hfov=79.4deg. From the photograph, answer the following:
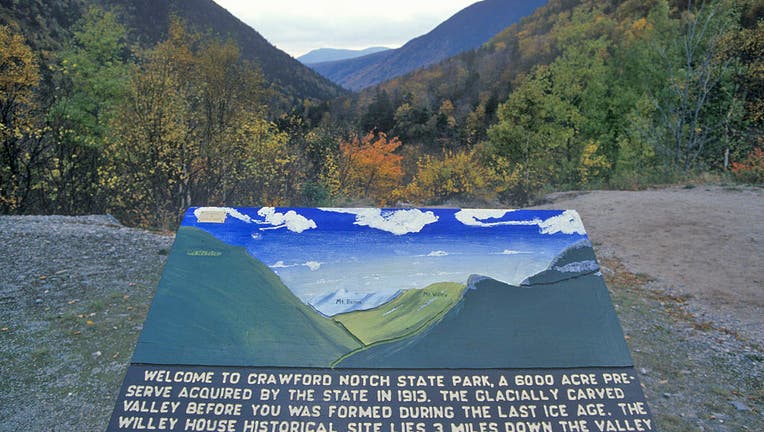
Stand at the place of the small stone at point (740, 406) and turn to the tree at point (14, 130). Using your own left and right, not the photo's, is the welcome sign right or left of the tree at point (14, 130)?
left

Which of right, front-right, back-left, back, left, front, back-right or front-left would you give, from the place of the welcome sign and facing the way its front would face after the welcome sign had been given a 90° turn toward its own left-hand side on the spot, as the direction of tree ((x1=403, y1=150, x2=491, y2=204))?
left

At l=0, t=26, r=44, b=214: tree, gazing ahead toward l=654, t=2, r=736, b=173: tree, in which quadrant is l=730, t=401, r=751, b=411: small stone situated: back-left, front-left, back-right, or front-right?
front-right

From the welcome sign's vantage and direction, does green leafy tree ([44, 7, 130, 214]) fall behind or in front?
behind

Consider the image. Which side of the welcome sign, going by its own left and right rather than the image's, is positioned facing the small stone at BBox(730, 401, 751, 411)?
left

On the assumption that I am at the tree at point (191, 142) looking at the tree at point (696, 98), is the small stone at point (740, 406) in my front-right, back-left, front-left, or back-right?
front-right

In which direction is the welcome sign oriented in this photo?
toward the camera

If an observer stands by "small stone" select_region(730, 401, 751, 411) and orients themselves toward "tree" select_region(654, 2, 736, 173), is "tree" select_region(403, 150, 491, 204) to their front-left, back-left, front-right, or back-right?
front-left

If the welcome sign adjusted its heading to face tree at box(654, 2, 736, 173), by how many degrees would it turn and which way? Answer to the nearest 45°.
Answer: approximately 135° to its left

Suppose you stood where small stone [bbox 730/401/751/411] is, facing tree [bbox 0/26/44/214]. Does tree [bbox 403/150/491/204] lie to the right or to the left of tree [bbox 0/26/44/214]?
right
